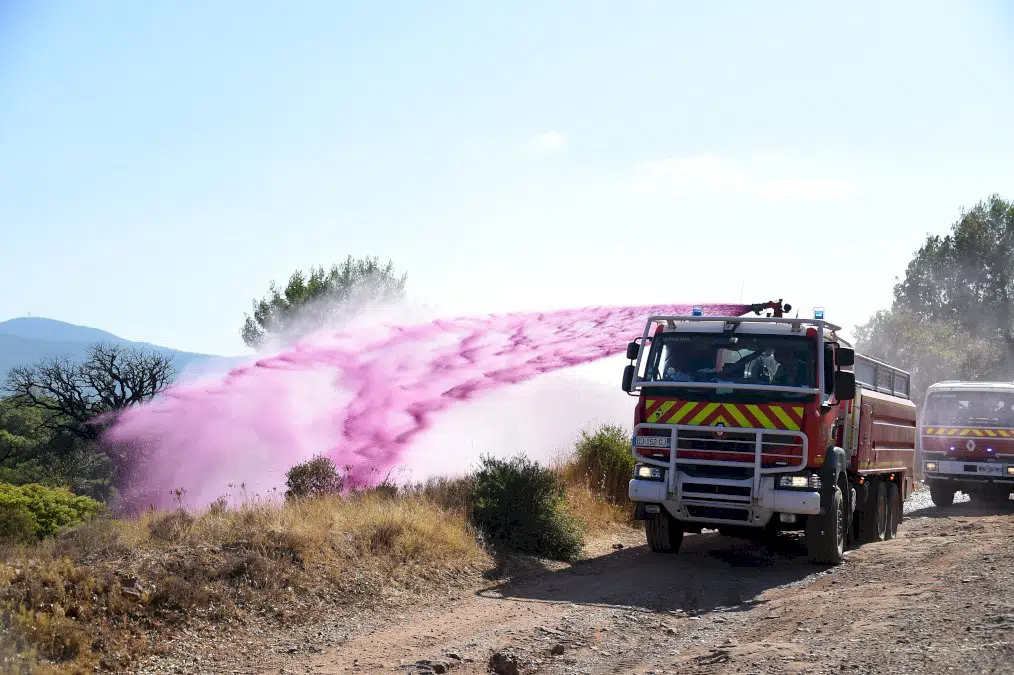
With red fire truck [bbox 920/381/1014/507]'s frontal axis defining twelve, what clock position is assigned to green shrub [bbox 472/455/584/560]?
The green shrub is roughly at 1 o'clock from the red fire truck.

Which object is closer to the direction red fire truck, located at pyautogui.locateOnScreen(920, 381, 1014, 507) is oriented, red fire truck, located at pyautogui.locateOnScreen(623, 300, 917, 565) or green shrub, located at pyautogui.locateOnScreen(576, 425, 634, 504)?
the red fire truck

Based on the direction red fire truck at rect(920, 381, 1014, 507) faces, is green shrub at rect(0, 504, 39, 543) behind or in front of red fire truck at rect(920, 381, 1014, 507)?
in front

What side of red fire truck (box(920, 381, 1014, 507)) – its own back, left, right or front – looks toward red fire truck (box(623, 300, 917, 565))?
front

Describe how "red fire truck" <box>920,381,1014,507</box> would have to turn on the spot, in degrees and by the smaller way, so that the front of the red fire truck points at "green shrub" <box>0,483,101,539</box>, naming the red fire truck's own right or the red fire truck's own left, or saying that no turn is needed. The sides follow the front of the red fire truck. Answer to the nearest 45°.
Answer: approximately 45° to the red fire truck's own right

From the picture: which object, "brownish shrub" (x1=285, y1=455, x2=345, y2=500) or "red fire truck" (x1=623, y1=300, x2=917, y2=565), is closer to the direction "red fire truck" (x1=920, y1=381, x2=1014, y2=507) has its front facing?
the red fire truck

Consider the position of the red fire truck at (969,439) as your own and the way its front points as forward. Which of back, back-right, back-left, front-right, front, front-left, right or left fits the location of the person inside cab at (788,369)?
front

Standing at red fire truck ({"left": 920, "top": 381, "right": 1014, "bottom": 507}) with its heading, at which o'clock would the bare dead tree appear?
The bare dead tree is roughly at 3 o'clock from the red fire truck.

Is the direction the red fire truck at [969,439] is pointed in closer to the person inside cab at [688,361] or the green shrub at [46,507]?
the person inside cab

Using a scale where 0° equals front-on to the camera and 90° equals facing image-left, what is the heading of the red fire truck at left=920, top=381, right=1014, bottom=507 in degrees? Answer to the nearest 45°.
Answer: approximately 0°

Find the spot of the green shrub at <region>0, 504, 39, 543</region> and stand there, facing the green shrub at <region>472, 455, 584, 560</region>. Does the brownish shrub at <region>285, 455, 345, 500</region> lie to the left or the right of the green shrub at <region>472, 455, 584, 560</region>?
left

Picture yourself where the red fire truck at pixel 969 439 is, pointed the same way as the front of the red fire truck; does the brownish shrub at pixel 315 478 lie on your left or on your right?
on your right

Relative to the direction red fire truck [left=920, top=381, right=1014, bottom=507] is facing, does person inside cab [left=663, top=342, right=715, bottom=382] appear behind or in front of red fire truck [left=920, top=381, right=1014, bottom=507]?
in front
